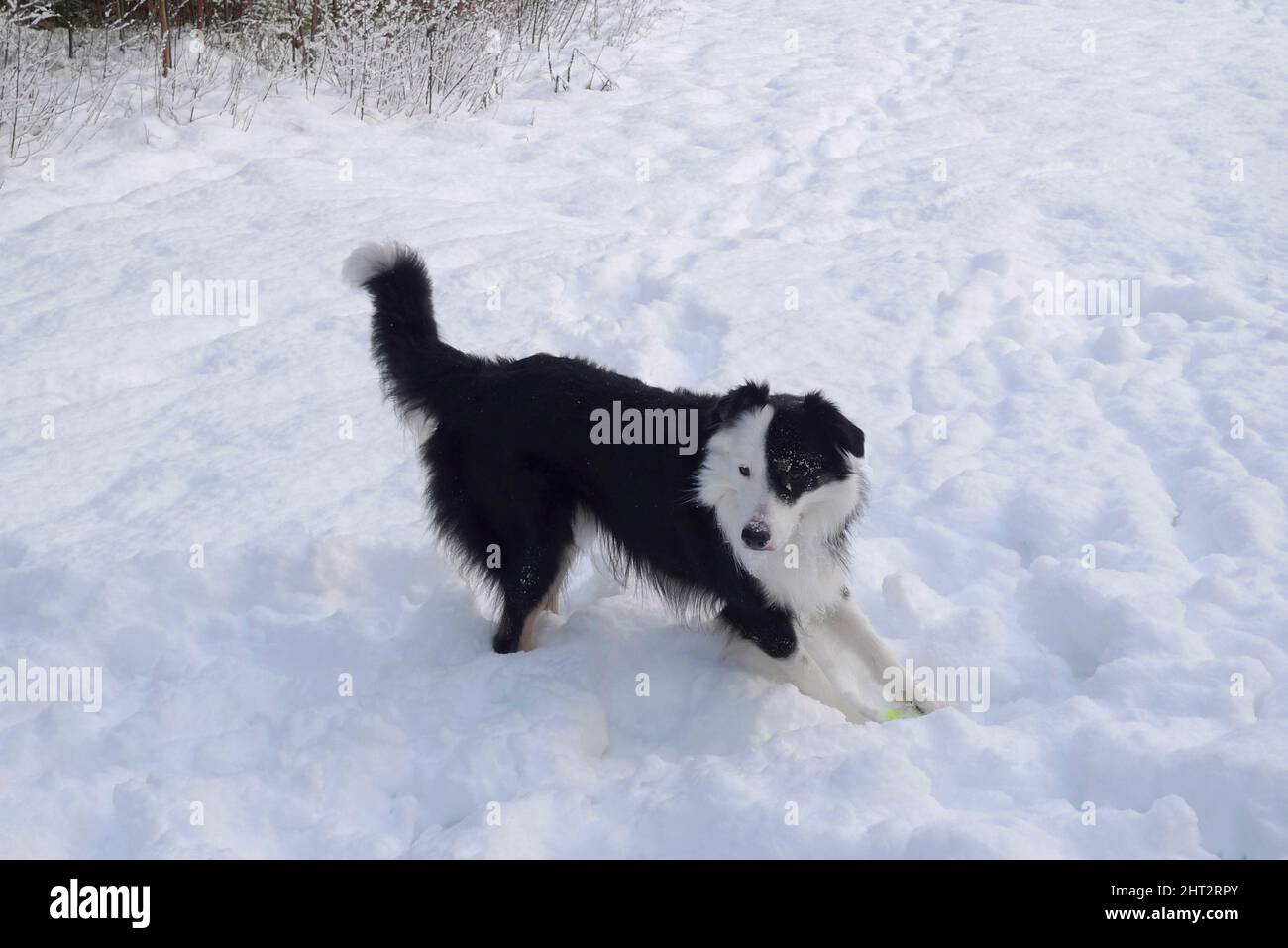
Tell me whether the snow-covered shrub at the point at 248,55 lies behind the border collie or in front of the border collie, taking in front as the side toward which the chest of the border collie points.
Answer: behind
